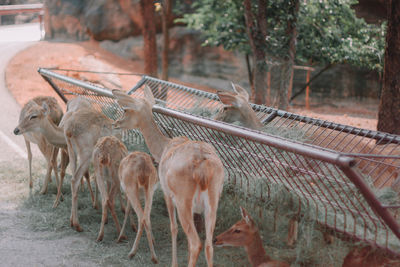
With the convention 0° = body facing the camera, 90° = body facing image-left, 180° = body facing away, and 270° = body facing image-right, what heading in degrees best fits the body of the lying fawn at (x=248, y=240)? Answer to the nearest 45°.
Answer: approximately 90°

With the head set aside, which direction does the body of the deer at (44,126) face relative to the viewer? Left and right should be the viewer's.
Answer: facing to the left of the viewer

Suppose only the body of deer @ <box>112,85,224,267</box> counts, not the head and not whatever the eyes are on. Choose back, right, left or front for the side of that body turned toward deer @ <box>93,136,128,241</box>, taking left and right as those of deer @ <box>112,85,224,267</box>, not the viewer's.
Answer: front

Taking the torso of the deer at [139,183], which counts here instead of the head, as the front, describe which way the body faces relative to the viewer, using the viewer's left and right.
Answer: facing away from the viewer

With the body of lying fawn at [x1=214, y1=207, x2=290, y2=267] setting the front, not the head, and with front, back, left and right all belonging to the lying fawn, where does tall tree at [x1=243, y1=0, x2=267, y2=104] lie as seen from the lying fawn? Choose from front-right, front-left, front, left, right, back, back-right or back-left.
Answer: right

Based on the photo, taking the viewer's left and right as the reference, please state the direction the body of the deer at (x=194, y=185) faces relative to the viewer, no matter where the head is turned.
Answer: facing away from the viewer and to the left of the viewer

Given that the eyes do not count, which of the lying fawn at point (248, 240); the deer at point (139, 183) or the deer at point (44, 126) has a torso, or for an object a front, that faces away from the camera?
the deer at point (139, 183)

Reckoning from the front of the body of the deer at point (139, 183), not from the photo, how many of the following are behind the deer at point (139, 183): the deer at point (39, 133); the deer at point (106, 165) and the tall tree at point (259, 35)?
0

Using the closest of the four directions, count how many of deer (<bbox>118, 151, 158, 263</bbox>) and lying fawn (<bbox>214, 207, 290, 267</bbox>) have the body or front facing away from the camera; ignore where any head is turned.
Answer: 1

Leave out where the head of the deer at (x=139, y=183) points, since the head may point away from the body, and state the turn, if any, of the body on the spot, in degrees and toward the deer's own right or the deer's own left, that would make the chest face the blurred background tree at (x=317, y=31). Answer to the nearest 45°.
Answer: approximately 45° to the deer's own right

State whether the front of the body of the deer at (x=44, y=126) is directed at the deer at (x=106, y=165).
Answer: no
